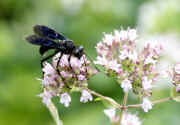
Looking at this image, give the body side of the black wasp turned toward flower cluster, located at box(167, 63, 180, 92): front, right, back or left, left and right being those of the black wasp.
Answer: front

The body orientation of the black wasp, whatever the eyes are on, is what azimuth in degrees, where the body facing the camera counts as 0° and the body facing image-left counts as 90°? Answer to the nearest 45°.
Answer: approximately 270°
